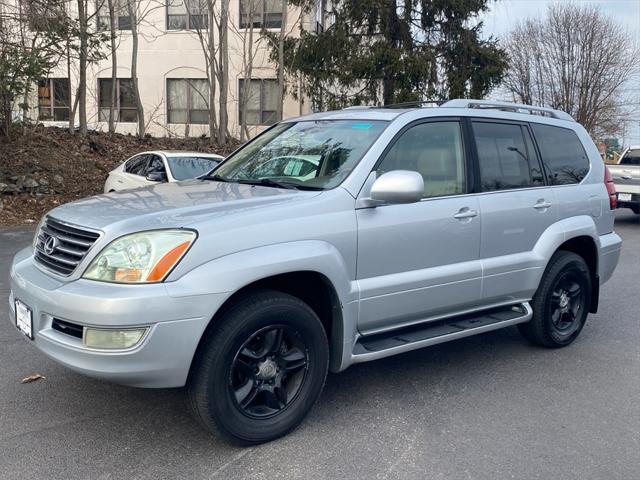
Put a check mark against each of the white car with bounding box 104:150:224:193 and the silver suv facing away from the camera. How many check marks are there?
0

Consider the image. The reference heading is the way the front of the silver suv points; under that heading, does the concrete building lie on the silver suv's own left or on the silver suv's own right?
on the silver suv's own right

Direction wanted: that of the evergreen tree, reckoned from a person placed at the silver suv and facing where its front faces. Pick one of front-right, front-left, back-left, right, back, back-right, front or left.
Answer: back-right

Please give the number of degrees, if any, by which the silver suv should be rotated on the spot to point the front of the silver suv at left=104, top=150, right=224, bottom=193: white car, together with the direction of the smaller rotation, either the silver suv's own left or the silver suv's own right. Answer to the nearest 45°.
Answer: approximately 135° to the silver suv's own right

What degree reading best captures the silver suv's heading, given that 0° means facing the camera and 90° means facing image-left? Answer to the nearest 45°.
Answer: approximately 45°
